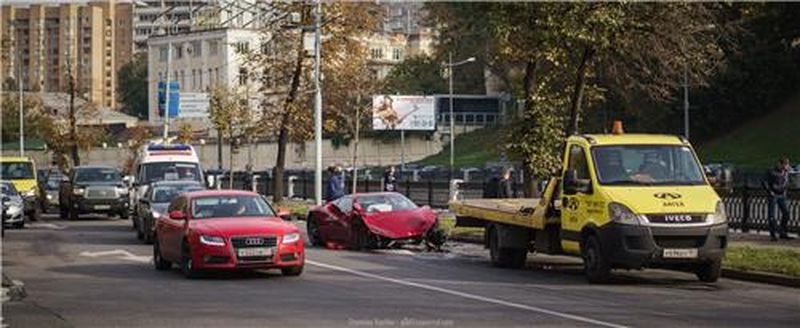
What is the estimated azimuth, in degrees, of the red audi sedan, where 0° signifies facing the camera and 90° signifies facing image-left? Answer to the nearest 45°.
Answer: approximately 315°

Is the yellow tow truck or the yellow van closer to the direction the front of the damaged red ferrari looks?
the yellow tow truck

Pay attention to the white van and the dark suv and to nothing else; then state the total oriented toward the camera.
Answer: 2

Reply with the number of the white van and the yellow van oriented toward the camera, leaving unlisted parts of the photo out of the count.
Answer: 2

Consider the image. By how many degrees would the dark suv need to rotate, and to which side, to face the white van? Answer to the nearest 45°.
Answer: approximately 45° to its left

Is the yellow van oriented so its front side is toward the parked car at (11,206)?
yes

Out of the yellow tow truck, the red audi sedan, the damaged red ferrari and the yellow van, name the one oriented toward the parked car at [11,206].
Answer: the yellow van

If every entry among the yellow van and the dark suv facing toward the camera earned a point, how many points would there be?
2

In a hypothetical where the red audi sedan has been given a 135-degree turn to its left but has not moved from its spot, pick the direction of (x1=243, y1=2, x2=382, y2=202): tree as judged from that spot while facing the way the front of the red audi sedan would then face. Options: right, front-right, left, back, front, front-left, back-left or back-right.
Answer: front
